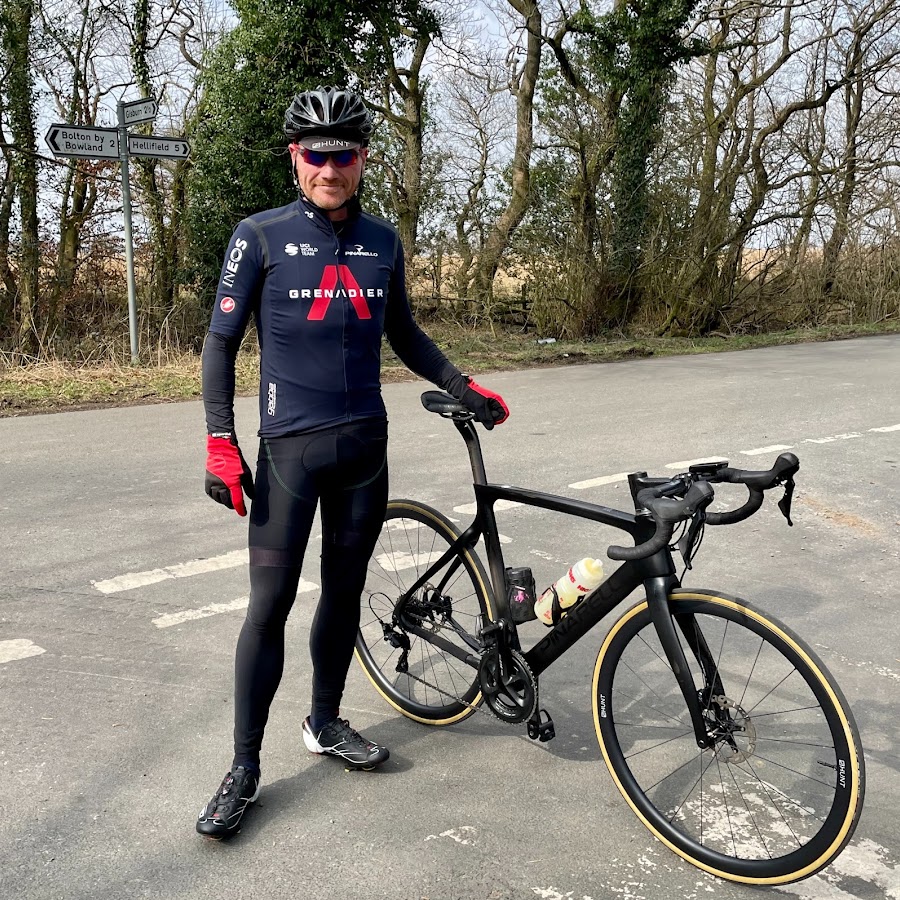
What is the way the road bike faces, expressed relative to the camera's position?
facing the viewer and to the right of the viewer

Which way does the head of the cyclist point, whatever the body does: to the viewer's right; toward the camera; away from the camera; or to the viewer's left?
toward the camera

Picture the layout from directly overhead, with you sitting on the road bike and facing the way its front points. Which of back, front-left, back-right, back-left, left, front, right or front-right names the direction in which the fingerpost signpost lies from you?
back
